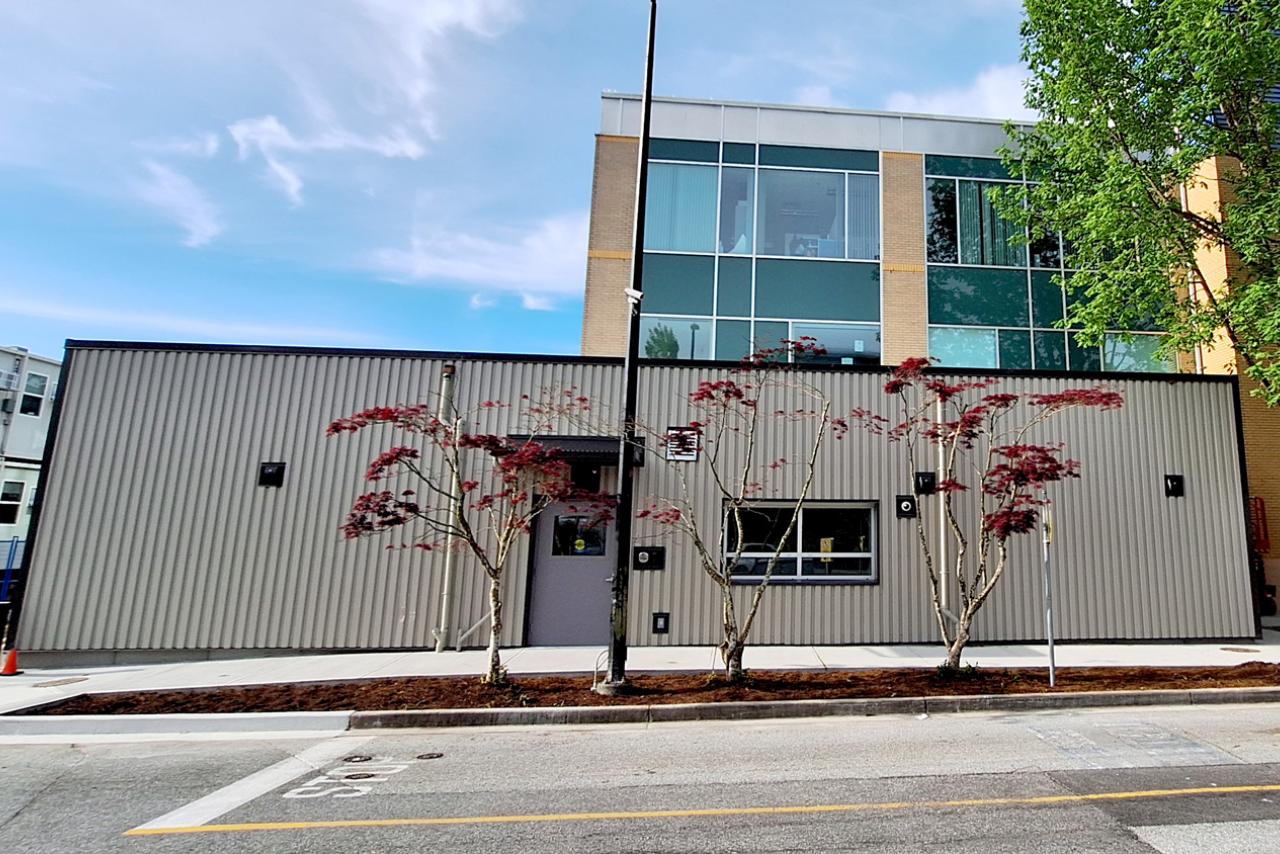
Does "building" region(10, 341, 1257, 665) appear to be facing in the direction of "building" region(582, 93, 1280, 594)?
no

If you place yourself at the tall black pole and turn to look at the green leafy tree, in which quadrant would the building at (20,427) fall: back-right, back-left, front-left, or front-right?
back-left

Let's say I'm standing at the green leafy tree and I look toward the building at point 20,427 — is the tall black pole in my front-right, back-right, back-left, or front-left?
front-left

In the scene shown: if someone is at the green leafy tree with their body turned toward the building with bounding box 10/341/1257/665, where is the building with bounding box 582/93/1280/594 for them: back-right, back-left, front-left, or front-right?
front-right

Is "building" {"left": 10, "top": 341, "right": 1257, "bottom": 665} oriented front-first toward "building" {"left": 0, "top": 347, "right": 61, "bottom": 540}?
no

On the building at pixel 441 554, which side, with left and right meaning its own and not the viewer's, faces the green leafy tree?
left

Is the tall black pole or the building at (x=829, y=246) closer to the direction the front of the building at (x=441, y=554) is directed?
the tall black pole

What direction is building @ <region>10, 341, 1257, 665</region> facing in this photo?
toward the camera

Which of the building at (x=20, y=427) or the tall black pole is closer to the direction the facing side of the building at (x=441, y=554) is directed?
the tall black pole

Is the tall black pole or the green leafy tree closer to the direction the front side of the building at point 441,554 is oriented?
the tall black pole
